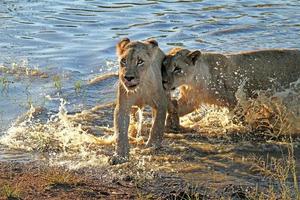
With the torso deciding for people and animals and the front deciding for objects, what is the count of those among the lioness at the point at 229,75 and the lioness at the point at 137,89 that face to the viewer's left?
1

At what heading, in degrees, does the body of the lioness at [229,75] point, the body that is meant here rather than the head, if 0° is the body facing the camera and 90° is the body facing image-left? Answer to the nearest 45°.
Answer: approximately 90°

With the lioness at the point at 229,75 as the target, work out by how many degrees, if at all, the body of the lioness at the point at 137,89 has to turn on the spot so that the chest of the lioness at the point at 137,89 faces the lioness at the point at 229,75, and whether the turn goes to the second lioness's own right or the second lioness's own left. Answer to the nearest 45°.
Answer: approximately 135° to the second lioness's own left

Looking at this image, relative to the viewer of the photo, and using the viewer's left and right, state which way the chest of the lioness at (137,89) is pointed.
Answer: facing the viewer

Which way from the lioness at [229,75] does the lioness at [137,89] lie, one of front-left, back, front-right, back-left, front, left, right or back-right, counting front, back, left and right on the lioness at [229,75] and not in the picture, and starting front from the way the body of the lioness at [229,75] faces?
front-left

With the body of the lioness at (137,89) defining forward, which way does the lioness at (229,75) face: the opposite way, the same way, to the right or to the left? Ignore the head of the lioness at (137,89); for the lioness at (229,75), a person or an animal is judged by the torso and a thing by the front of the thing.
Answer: to the right
